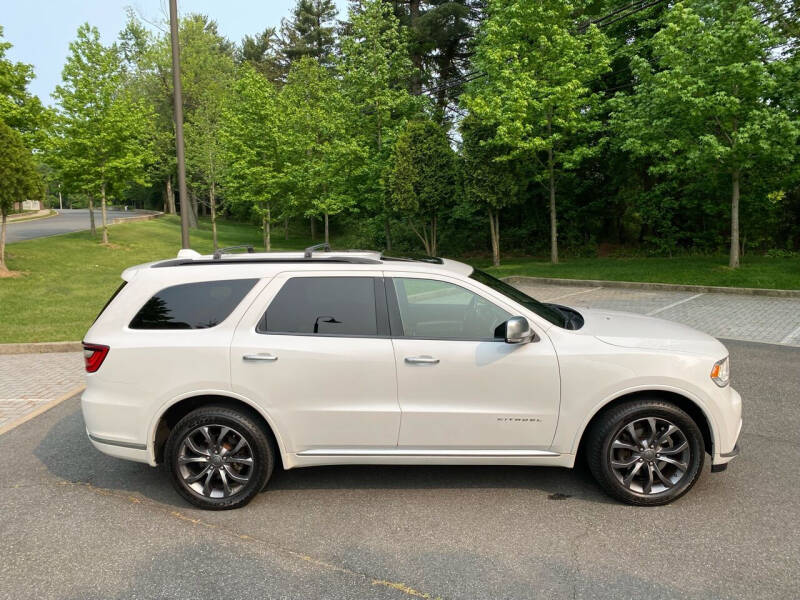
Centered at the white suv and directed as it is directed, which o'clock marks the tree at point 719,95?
The tree is roughly at 10 o'clock from the white suv.

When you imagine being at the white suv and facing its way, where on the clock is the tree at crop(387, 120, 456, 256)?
The tree is roughly at 9 o'clock from the white suv.

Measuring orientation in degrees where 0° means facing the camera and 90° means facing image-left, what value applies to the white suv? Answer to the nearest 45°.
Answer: approximately 270°

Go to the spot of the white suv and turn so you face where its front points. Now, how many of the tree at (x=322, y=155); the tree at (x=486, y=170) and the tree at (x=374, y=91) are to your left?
3

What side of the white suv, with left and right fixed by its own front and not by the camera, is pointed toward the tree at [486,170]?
left

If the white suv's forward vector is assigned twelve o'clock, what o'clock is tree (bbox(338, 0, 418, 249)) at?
The tree is roughly at 9 o'clock from the white suv.

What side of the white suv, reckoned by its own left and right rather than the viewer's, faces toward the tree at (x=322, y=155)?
left

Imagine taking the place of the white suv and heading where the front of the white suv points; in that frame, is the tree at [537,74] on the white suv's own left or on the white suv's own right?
on the white suv's own left
